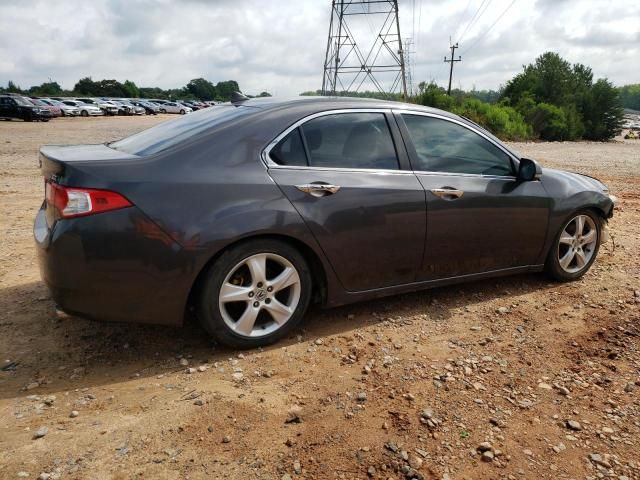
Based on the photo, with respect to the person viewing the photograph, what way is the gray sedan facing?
facing away from the viewer and to the right of the viewer

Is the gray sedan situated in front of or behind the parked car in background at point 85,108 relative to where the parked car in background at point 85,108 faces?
in front

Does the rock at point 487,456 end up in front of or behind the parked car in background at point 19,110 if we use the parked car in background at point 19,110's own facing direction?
in front

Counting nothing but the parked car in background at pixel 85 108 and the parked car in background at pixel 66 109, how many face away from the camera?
0

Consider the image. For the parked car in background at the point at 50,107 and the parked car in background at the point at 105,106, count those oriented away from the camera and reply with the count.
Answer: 0

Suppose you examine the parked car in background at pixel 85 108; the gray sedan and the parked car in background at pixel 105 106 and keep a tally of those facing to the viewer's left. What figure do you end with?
0

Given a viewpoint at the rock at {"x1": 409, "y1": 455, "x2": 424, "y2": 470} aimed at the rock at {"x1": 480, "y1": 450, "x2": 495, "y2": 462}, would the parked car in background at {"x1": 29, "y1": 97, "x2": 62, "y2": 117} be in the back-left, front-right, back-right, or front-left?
back-left

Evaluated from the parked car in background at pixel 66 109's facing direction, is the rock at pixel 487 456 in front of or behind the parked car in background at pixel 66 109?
in front
